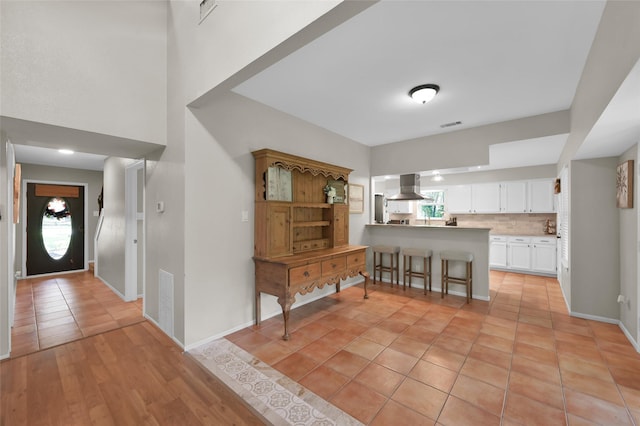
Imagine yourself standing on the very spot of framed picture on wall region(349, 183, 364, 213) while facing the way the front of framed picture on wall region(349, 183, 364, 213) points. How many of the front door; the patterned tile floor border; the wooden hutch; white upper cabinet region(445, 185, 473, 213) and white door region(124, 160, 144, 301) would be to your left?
1

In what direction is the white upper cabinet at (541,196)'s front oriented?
toward the camera

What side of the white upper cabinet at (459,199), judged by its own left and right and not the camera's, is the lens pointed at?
front

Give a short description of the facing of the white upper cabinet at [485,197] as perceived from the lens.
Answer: facing the viewer

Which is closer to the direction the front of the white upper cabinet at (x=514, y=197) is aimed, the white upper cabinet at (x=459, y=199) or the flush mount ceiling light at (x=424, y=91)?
the flush mount ceiling light

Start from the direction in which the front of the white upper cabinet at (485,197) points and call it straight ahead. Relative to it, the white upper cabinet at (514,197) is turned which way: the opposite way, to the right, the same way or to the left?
the same way

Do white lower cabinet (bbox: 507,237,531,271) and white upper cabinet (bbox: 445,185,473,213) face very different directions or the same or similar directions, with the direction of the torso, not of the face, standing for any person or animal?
same or similar directions

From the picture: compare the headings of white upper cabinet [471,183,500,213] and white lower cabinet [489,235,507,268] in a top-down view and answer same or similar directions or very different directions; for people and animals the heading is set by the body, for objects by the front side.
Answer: same or similar directions

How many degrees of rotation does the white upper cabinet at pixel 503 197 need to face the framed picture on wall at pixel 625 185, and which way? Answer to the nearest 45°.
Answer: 0° — it already faces it

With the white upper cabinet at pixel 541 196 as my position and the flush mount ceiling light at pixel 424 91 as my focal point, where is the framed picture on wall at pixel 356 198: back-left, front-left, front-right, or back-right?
front-right

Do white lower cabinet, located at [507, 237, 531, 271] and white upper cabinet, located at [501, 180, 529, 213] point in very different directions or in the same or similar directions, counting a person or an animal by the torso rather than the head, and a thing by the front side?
same or similar directions

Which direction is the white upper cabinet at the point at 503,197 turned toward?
toward the camera
